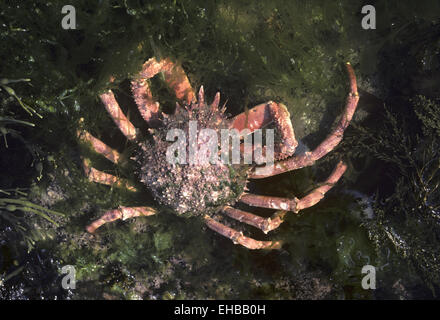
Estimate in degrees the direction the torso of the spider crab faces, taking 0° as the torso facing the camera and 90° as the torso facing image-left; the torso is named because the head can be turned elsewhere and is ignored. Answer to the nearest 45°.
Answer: approximately 180°
